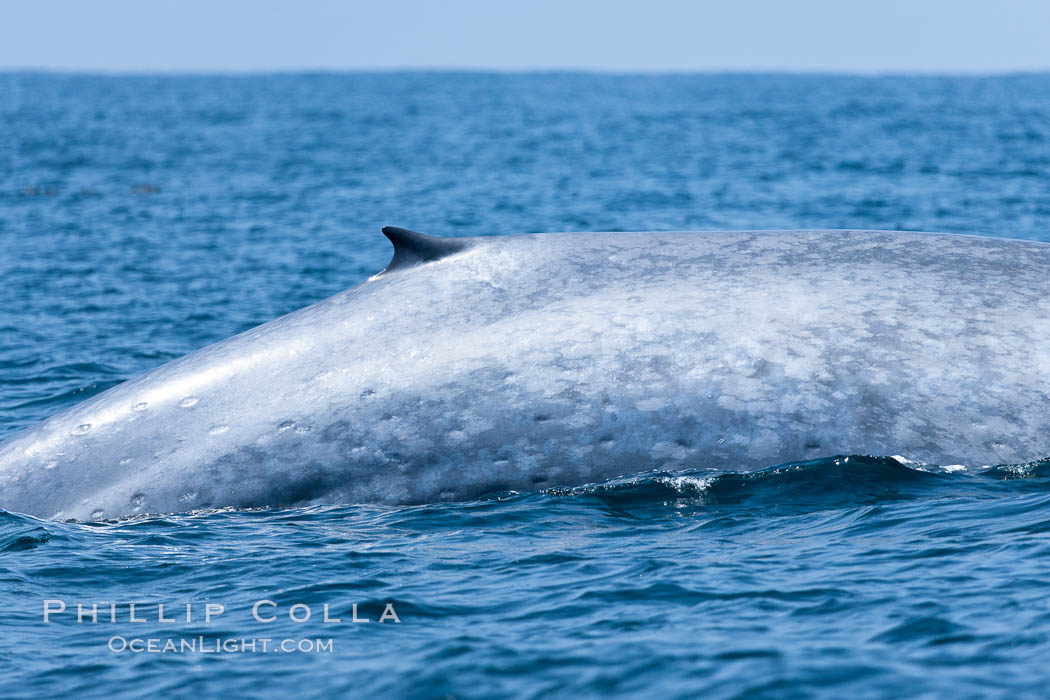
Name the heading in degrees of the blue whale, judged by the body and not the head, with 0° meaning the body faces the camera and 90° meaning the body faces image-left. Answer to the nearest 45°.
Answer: approximately 270°
